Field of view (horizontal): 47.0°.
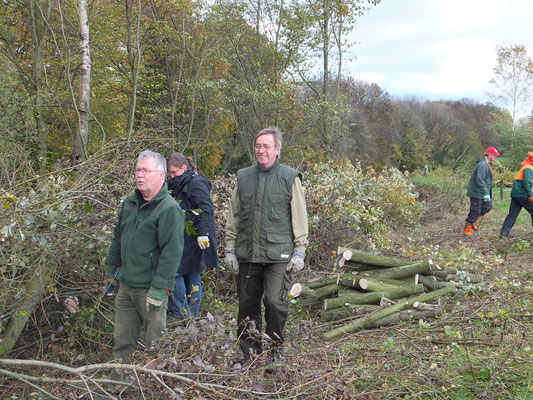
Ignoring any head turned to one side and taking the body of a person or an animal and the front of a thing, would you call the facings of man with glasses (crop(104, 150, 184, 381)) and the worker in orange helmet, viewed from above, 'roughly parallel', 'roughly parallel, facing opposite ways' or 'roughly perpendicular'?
roughly perpendicular

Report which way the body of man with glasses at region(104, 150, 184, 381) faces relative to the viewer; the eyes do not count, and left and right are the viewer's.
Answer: facing the viewer and to the left of the viewer

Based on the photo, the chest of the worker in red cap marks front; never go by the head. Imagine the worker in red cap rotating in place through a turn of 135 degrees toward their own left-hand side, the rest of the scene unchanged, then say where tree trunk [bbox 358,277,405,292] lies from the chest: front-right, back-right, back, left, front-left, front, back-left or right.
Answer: back-left

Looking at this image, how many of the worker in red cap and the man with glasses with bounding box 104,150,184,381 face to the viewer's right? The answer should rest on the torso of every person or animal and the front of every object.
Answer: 1

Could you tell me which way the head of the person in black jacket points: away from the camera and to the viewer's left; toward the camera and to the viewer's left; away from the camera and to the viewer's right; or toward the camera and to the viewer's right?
toward the camera and to the viewer's left

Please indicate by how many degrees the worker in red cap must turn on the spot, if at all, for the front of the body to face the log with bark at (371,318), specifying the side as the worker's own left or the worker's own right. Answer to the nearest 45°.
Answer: approximately 90° to the worker's own right

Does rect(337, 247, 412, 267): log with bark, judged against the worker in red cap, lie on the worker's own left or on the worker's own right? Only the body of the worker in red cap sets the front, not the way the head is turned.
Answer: on the worker's own right

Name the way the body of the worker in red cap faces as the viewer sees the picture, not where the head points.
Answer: to the viewer's right

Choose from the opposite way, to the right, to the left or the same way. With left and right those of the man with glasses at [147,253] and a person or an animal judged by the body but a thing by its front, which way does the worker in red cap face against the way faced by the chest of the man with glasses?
to the left
